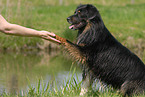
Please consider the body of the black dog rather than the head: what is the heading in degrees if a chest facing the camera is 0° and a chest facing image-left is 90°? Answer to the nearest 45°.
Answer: approximately 90°
